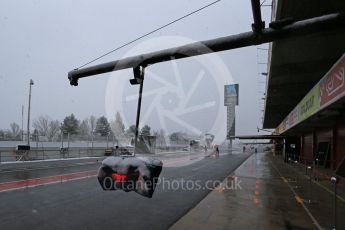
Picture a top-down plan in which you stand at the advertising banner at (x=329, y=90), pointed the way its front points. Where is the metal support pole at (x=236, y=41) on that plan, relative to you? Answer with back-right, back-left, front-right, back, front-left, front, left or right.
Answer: left

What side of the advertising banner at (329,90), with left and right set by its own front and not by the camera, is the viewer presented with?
left

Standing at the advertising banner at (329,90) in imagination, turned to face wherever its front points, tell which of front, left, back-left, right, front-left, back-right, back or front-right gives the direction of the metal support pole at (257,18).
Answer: left
